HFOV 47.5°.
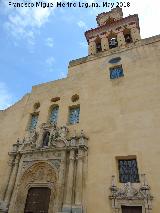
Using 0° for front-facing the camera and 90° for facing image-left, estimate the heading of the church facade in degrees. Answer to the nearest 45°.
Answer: approximately 45°
